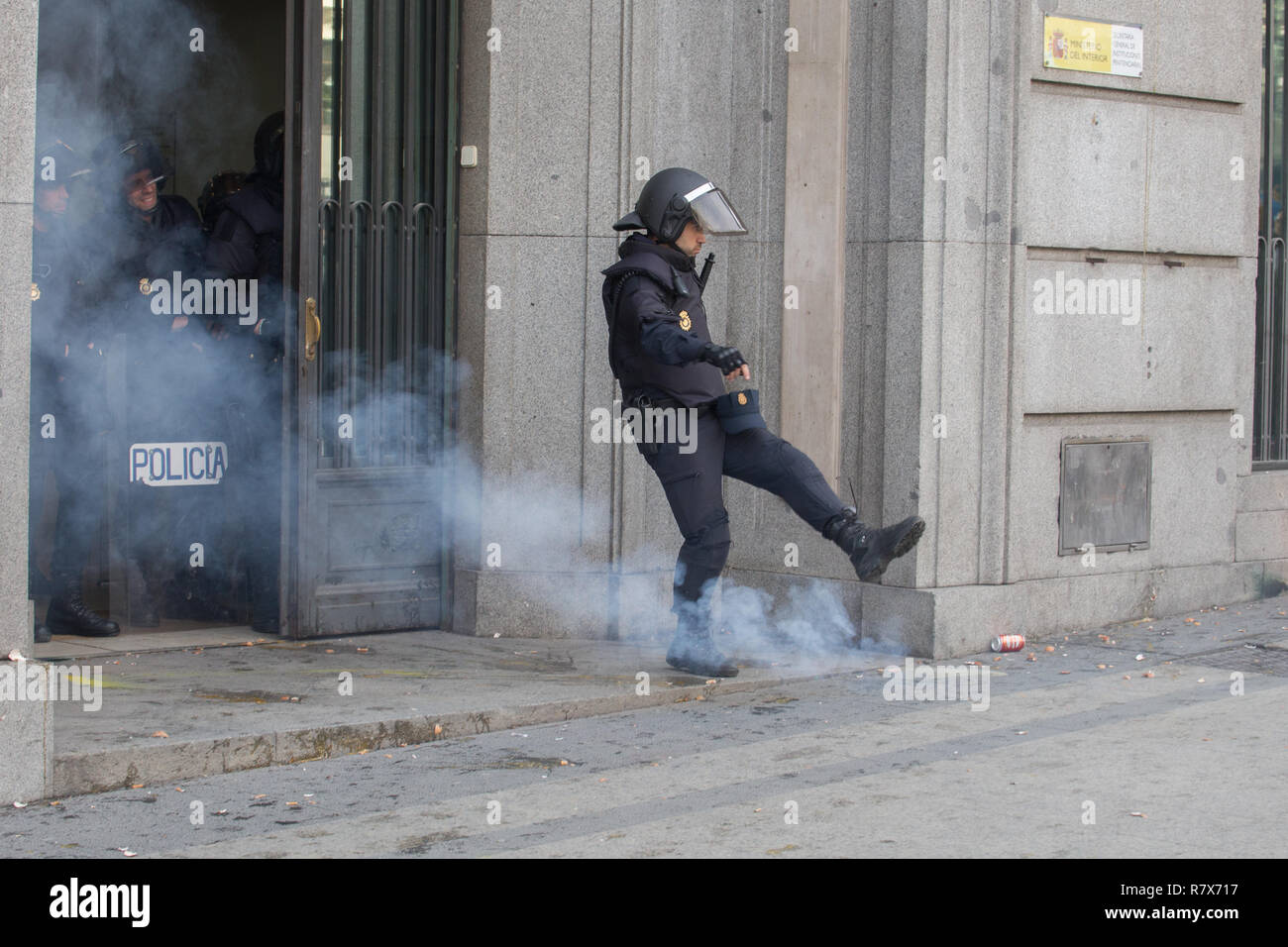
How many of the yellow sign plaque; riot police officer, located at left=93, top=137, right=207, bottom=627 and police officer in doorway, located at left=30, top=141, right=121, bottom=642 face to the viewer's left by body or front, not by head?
0

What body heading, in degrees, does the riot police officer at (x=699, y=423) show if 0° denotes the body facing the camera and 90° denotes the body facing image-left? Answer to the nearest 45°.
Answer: approximately 270°

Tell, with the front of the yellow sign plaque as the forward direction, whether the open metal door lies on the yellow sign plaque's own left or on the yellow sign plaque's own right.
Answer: on the yellow sign plaque's own right

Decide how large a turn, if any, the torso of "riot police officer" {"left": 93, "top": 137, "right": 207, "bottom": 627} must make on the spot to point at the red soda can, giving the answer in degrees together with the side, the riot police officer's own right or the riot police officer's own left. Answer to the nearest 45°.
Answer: approximately 45° to the riot police officer's own left

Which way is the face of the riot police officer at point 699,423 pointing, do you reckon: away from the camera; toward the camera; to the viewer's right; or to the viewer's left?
to the viewer's right

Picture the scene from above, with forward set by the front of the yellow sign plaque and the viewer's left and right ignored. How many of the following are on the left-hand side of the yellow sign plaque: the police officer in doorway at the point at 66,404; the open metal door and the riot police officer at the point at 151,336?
0

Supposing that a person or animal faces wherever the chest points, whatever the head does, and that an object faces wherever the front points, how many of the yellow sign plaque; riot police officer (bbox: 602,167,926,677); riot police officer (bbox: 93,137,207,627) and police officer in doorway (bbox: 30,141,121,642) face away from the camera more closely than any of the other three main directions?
0

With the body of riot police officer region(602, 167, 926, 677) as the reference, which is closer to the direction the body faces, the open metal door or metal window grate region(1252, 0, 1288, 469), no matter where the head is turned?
the metal window grate

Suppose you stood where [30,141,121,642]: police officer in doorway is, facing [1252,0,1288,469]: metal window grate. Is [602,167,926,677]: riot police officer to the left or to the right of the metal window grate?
right

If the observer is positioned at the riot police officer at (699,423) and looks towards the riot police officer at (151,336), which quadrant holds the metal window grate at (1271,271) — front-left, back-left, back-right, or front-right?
back-right

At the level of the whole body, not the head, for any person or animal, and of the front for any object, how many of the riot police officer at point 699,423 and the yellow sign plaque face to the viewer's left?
0

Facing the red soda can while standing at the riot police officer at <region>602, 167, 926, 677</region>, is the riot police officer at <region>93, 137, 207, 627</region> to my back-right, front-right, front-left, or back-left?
back-left

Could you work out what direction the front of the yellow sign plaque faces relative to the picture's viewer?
facing the viewer and to the right of the viewer

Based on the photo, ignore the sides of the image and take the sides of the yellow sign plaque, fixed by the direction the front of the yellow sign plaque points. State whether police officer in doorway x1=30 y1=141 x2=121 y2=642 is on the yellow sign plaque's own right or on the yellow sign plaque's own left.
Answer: on the yellow sign plaque's own right

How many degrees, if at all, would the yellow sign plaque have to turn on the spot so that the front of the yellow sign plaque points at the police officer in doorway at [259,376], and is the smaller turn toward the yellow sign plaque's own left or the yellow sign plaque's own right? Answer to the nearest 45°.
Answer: approximately 135° to the yellow sign plaque's own right
